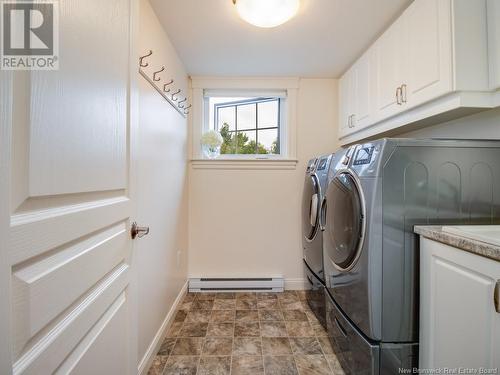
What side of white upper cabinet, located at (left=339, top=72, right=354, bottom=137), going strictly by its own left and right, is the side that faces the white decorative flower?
front

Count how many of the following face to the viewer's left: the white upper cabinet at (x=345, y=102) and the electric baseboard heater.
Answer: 1

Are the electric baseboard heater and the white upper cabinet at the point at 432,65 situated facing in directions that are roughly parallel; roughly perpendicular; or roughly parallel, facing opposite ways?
roughly perpendicular

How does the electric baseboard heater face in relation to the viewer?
toward the camera

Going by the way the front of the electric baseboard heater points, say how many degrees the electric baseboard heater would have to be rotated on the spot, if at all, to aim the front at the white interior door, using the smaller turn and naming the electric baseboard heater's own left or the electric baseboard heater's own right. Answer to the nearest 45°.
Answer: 0° — it already faces it

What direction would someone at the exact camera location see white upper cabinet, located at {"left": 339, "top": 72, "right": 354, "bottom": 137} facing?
facing to the left of the viewer

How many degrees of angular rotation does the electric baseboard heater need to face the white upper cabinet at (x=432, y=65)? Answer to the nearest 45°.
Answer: approximately 45° to its left

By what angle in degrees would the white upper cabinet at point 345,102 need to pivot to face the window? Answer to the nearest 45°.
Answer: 0° — it already faces it

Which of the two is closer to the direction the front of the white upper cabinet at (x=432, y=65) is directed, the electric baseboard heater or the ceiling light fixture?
the ceiling light fixture

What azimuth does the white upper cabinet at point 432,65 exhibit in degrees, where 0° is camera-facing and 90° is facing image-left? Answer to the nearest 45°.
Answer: approximately 45°
